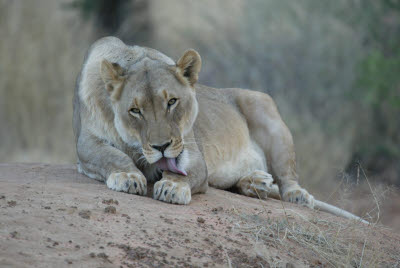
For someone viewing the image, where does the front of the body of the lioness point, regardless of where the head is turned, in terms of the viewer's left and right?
facing the viewer and to the left of the viewer
